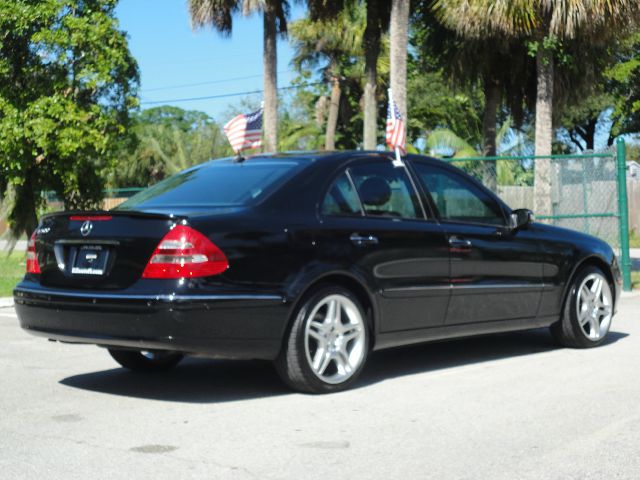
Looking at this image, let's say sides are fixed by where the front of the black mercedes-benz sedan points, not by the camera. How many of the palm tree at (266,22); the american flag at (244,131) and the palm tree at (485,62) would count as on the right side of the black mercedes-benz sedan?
0

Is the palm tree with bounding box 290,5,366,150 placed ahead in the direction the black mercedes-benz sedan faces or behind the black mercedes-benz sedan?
ahead

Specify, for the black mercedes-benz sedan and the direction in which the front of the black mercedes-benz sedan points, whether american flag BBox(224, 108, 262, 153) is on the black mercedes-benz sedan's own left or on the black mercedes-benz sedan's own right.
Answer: on the black mercedes-benz sedan's own left

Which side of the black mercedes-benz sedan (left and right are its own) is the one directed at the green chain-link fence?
front

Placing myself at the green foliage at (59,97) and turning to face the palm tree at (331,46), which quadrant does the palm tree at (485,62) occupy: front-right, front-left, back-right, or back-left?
front-right

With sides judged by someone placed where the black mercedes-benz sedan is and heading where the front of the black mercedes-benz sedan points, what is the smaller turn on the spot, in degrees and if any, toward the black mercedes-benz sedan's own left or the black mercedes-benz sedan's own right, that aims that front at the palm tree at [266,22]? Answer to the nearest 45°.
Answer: approximately 45° to the black mercedes-benz sedan's own left

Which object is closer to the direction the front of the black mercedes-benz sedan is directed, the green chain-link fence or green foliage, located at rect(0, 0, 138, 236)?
the green chain-link fence

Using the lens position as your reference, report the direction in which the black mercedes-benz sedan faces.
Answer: facing away from the viewer and to the right of the viewer

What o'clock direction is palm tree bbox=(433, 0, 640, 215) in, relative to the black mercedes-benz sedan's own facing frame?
The palm tree is roughly at 11 o'clock from the black mercedes-benz sedan.

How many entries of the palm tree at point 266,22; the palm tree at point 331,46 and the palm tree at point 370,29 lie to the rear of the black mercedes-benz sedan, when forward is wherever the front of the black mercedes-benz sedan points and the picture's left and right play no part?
0

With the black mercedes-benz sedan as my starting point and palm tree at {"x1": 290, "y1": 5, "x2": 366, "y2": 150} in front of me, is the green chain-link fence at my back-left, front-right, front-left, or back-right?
front-right

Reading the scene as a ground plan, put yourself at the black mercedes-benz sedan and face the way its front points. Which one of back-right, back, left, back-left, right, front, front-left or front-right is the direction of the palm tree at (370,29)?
front-left
